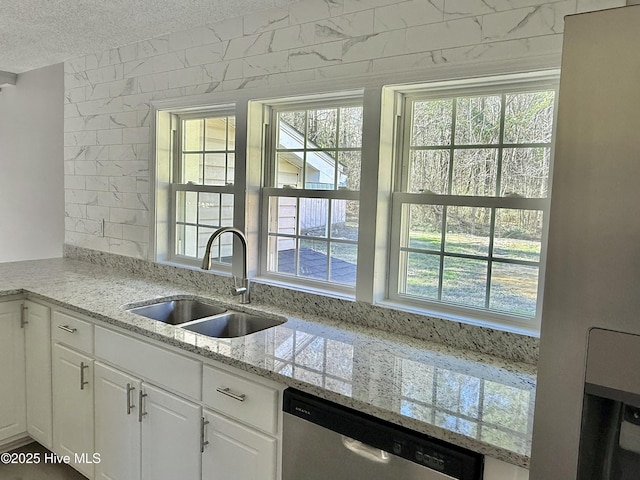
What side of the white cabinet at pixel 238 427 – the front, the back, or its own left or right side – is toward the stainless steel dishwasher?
left

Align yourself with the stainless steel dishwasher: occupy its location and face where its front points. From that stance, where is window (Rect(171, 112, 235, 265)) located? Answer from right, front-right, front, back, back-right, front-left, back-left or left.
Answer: right

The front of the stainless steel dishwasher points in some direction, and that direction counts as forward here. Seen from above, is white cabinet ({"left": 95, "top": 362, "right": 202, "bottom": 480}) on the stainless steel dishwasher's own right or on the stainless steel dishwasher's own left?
on the stainless steel dishwasher's own right

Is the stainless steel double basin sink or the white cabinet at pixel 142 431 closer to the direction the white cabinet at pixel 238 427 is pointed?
the white cabinet

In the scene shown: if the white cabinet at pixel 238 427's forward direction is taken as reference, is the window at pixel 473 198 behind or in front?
behind

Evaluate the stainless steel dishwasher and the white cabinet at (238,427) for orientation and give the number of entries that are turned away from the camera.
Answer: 0

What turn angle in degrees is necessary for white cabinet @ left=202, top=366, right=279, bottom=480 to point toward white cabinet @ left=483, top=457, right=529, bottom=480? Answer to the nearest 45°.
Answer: approximately 90° to its left

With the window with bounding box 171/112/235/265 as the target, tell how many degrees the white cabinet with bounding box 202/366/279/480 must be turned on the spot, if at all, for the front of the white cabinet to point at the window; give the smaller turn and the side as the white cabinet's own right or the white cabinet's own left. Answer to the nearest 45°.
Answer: approximately 135° to the white cabinet's own right

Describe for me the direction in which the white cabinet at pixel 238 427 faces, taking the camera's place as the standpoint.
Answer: facing the viewer and to the left of the viewer

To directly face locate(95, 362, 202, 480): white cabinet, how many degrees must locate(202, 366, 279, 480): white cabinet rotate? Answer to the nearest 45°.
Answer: approximately 90° to its right
